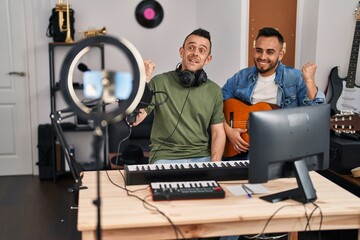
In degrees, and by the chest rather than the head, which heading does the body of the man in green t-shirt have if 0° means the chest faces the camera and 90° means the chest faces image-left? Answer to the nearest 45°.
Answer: approximately 0°

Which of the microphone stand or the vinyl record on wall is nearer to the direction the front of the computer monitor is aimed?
the vinyl record on wall

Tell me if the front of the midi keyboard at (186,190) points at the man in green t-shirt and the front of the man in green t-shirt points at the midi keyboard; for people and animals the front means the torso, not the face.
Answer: yes

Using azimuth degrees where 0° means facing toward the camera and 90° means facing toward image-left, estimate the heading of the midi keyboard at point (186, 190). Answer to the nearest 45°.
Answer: approximately 180°

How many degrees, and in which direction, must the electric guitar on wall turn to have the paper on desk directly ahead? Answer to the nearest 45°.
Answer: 0° — it already faces it

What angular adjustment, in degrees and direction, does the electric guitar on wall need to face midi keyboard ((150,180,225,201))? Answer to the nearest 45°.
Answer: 0° — it already faces it

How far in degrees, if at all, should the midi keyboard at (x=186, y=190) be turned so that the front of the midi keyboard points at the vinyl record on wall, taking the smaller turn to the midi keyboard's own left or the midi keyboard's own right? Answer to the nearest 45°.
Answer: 0° — it already faces it

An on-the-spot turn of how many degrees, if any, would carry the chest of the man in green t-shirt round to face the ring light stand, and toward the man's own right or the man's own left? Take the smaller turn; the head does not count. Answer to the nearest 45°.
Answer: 0° — they already face it

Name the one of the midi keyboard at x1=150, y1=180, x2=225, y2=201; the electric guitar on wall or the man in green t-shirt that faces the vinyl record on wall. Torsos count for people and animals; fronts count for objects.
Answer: the midi keyboard
